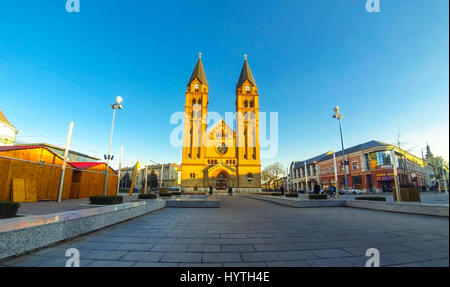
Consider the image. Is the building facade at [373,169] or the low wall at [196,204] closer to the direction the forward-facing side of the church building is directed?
the low wall

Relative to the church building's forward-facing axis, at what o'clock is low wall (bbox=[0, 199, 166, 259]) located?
The low wall is roughly at 12 o'clock from the church building.

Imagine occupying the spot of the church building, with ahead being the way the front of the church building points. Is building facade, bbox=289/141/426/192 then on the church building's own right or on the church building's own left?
on the church building's own left

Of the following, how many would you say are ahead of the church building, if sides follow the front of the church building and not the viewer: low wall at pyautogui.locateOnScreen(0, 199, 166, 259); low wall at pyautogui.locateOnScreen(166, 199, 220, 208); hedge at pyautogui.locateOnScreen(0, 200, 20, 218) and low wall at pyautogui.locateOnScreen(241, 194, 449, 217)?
4

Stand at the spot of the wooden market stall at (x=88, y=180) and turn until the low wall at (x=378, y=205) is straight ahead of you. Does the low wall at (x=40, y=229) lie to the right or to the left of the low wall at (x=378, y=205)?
right

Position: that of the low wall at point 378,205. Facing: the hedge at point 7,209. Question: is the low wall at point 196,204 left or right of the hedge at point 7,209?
right

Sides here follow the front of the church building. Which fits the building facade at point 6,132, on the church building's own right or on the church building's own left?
on the church building's own right

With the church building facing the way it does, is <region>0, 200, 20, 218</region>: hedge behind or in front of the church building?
in front

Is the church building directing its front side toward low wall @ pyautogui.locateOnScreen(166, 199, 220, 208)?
yes

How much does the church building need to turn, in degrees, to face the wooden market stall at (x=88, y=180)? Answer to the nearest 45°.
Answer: approximately 45° to its right

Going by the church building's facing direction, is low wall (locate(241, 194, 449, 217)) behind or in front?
in front

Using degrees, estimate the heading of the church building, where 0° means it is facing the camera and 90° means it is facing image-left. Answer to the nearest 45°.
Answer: approximately 0°
